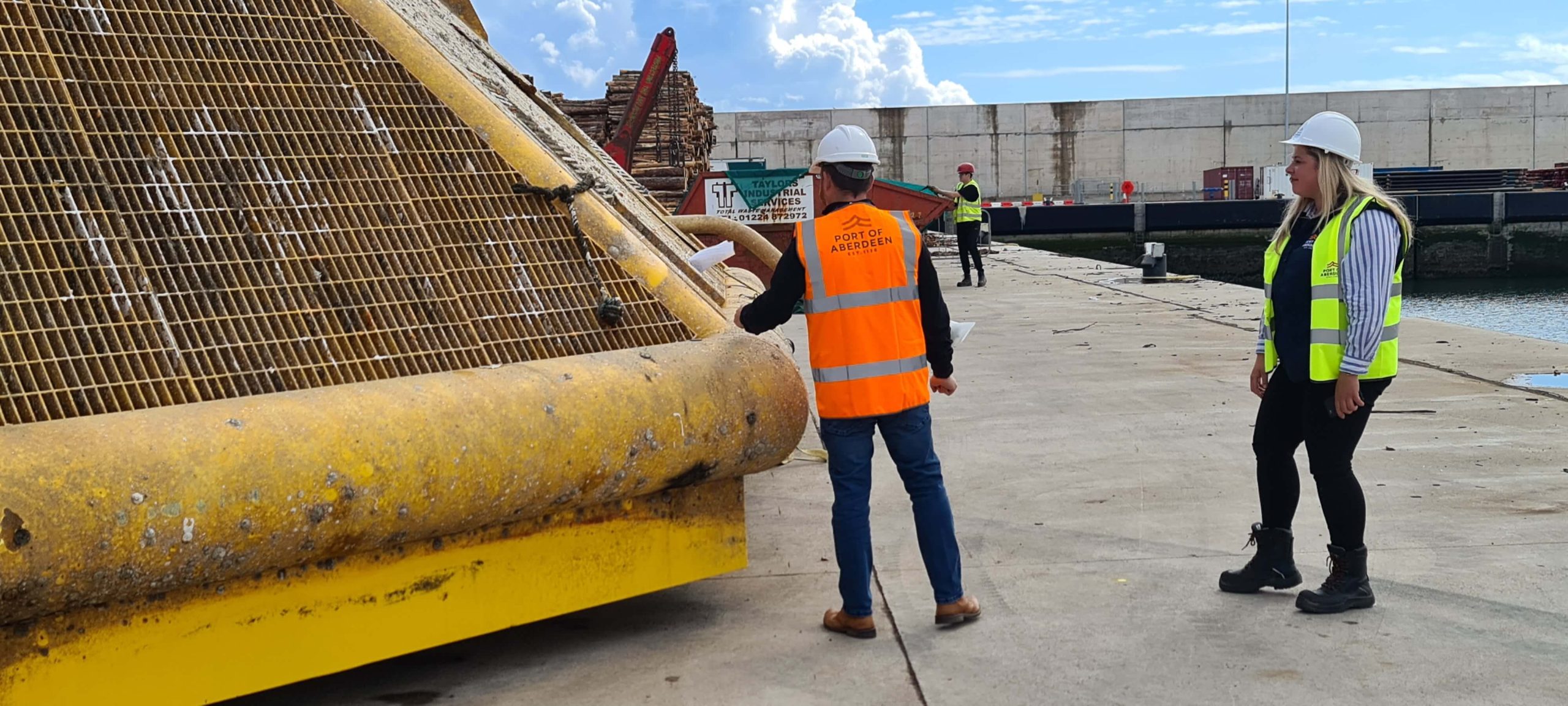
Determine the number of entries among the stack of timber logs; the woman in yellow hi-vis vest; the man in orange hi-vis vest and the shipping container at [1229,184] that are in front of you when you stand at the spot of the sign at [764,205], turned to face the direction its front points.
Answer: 2

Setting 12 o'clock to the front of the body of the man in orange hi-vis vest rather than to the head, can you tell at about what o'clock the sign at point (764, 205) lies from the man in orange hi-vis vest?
The sign is roughly at 12 o'clock from the man in orange hi-vis vest.

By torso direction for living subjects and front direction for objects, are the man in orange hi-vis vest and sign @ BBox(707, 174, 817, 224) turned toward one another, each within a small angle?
yes

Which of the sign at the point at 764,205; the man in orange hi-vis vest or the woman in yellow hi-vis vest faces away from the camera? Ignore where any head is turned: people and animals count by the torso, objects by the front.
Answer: the man in orange hi-vis vest

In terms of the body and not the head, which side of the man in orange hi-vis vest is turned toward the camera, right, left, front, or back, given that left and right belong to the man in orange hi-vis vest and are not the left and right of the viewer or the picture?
back

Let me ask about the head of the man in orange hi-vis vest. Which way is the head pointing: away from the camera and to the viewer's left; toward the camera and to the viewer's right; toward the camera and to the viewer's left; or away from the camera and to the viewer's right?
away from the camera and to the viewer's left

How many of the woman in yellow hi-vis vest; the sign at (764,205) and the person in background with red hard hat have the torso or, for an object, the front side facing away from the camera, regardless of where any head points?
0

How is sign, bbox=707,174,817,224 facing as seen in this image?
toward the camera

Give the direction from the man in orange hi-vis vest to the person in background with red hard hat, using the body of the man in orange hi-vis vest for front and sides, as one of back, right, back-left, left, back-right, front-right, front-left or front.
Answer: front

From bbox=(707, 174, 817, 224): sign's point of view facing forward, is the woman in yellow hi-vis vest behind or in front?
in front

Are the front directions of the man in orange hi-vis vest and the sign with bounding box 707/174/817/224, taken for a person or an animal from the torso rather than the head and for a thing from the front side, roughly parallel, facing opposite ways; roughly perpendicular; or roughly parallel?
roughly parallel, facing opposite ways

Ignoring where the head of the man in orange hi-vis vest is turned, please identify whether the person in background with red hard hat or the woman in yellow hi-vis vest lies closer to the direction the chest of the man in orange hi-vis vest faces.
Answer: the person in background with red hard hat

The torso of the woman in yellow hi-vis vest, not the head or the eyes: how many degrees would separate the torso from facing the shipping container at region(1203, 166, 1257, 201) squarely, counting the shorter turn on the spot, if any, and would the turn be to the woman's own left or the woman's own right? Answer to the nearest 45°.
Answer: approximately 135° to the woman's own right

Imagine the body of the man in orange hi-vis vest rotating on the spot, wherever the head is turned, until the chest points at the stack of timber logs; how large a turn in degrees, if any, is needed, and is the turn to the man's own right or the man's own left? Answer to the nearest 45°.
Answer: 0° — they already face it

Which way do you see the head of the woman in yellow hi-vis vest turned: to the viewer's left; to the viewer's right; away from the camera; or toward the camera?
to the viewer's left

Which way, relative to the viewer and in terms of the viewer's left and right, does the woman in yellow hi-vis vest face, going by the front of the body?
facing the viewer and to the left of the viewer

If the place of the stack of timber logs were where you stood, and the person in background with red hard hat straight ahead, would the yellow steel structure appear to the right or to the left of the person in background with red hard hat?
right

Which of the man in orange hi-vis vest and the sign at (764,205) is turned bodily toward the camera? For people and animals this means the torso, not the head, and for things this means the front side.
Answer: the sign
